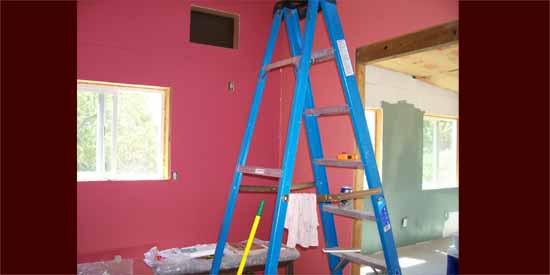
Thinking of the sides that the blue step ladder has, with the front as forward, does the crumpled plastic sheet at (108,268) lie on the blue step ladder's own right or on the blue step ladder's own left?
on the blue step ladder's own left

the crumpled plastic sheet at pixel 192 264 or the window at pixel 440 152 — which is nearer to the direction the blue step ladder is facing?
the window

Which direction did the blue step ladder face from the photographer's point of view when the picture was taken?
facing away from the viewer and to the right of the viewer

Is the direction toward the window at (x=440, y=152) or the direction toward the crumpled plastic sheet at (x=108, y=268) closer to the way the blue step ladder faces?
the window

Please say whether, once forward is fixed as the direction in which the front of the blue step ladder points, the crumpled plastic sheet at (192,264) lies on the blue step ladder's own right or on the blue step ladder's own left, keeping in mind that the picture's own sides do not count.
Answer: on the blue step ladder's own left
